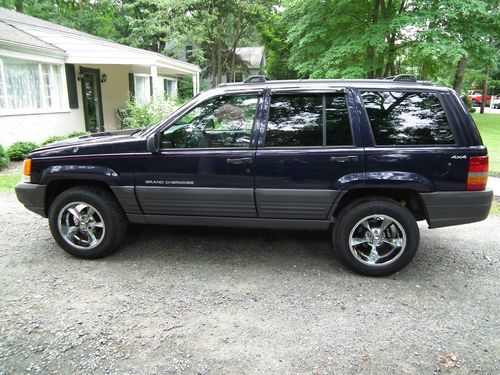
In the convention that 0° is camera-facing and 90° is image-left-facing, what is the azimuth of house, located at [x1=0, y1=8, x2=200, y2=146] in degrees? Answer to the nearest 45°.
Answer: approximately 315°

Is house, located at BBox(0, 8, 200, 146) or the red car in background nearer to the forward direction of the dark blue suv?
the house

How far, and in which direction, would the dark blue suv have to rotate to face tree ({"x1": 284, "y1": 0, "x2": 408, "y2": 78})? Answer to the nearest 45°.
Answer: approximately 90° to its right

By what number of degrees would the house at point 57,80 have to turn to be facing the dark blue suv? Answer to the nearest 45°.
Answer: approximately 45° to its right

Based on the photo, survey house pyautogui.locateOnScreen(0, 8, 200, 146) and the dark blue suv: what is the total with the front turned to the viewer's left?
1

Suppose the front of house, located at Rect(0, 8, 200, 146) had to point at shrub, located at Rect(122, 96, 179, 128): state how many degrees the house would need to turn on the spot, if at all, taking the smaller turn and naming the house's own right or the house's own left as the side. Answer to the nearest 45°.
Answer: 0° — it already faces it

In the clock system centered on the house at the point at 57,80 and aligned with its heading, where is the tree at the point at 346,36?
The tree is roughly at 11 o'clock from the house.

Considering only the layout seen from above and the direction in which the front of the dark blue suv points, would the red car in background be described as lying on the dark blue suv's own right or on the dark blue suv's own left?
on the dark blue suv's own right

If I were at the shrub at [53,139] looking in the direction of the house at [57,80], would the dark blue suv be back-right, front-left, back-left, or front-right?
back-right

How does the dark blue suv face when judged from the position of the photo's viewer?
facing to the left of the viewer
